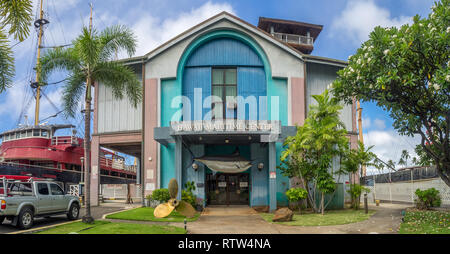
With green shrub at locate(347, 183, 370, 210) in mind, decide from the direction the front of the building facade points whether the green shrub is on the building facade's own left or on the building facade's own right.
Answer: on the building facade's own left

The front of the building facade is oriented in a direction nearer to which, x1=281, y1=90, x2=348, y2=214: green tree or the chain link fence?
the green tree

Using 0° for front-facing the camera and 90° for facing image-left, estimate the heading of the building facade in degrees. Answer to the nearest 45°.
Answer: approximately 0°

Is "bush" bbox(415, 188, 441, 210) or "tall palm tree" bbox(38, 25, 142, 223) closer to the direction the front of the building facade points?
the tall palm tree

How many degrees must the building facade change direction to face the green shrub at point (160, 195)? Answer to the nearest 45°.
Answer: approximately 45° to its right

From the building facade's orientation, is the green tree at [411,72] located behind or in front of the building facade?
in front
